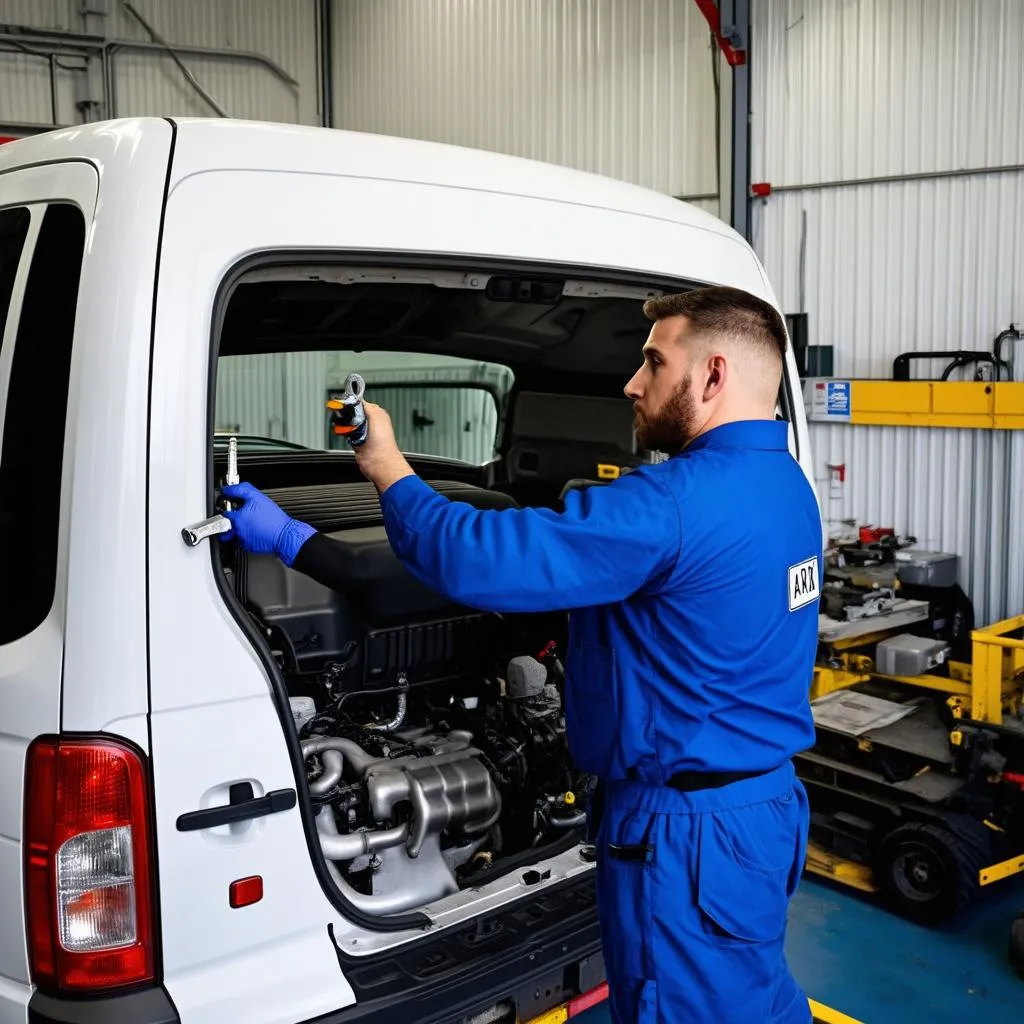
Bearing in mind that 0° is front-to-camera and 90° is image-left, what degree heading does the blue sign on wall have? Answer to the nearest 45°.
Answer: approximately 0°

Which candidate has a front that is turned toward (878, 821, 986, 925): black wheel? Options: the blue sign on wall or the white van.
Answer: the blue sign on wall

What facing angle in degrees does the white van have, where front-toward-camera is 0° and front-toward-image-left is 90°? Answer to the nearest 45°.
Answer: approximately 135°

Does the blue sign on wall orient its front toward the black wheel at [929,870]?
yes

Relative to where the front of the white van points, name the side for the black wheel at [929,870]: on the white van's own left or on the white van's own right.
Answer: on the white van's own right
